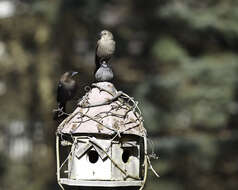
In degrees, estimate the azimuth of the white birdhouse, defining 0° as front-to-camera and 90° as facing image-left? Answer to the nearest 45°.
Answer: approximately 0°
